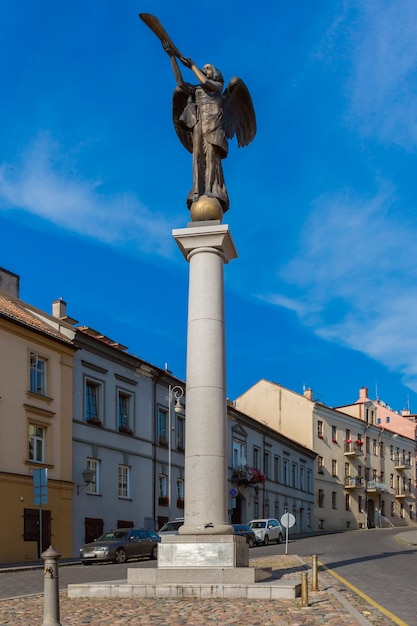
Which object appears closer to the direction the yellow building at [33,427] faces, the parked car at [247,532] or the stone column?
the stone column

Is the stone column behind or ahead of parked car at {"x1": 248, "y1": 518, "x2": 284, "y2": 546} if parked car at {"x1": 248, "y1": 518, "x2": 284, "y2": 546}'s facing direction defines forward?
ahead

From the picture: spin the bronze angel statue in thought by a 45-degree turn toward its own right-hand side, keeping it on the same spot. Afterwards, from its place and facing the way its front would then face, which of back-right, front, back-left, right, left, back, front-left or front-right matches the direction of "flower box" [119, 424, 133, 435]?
right

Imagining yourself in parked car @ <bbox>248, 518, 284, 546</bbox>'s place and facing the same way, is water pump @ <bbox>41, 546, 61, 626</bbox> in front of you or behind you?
in front

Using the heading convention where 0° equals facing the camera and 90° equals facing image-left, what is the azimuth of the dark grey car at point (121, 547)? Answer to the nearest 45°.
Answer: approximately 45°

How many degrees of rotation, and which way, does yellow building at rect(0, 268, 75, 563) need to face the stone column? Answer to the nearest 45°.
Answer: approximately 45° to its right

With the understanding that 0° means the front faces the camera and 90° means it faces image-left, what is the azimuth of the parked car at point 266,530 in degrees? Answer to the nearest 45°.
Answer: approximately 45°

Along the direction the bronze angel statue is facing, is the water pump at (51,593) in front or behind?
in front

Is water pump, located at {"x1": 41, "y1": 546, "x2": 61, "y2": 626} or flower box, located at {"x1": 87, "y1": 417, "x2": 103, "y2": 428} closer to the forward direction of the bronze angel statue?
the water pump

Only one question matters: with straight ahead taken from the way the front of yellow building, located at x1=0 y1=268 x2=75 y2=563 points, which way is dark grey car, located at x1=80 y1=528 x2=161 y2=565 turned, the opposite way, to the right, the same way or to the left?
to the right

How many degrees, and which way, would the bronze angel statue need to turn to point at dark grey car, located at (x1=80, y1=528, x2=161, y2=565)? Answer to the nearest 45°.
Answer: approximately 135° to its right
